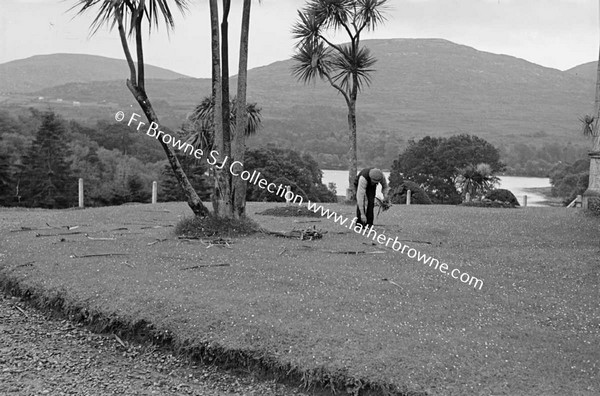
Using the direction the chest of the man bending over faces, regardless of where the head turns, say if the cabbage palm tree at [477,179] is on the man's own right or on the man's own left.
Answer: on the man's own left

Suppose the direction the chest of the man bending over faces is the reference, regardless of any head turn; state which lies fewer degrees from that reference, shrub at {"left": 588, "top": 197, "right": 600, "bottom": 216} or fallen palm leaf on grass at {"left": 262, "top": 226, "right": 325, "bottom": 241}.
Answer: the shrub

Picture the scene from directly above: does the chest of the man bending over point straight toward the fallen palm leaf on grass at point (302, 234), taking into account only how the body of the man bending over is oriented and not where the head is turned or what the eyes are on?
no

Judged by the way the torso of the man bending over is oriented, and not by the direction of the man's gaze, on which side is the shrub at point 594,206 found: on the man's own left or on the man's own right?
on the man's own left

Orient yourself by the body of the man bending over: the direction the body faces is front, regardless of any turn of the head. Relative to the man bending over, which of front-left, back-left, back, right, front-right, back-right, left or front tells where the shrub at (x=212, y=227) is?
back-right

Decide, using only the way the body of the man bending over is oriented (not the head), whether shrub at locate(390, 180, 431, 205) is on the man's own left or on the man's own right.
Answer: on the man's own left

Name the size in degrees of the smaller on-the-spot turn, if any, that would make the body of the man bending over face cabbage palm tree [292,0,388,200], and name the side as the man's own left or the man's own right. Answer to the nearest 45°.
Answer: approximately 135° to the man's own left

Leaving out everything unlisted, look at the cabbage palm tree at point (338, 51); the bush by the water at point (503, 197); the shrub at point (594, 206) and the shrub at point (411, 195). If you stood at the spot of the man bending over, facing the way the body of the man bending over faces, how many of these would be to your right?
0

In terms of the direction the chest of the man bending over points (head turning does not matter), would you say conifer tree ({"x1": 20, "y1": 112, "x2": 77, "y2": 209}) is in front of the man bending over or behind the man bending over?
behind

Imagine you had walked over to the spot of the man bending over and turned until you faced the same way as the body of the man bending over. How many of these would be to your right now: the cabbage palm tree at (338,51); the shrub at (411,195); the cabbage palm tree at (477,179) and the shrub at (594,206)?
0

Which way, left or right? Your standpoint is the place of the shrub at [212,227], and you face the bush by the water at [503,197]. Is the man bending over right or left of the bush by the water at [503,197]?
right

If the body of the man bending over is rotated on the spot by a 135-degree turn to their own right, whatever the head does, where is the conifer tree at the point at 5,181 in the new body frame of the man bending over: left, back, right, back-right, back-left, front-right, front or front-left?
front-right

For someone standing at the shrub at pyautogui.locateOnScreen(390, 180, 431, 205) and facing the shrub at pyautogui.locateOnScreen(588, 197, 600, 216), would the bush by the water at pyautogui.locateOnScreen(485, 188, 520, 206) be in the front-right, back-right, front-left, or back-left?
front-left

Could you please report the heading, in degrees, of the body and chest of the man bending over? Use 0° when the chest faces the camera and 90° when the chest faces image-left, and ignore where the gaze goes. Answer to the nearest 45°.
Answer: approximately 315°
